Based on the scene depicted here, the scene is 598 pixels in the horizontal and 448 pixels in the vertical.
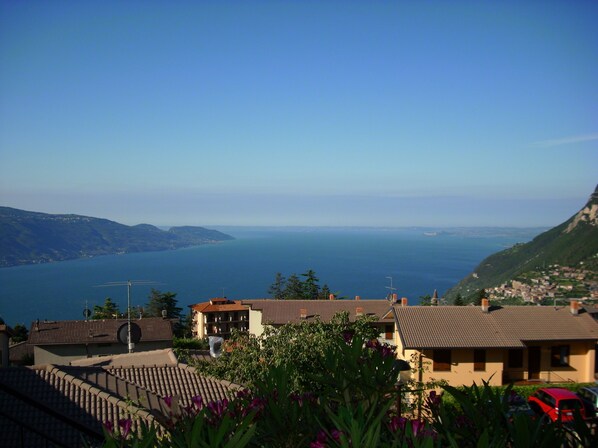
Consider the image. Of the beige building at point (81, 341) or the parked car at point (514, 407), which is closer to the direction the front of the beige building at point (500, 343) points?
the parked car

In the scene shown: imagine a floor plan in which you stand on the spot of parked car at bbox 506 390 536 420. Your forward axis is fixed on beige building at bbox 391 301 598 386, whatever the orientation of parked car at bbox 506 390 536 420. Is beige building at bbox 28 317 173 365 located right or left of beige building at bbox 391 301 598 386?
left

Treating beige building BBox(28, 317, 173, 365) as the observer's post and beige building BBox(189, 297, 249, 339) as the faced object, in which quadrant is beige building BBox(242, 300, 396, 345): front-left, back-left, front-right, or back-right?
front-right

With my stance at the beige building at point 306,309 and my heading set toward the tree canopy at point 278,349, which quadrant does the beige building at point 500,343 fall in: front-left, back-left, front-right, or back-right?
front-left

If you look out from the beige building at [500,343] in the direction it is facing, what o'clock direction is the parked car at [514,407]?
The parked car is roughly at 12 o'clock from the beige building.

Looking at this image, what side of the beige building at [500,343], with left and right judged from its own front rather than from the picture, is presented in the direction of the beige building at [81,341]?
right

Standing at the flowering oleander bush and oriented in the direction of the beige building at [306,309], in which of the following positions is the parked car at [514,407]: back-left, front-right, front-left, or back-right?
front-right

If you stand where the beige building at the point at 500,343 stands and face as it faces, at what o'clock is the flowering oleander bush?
The flowering oleander bush is roughly at 12 o'clock from the beige building.

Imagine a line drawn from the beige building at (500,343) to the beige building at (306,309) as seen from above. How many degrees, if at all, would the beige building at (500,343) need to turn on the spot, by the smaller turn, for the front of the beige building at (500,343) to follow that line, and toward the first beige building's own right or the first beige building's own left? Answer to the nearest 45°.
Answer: approximately 135° to the first beige building's own right

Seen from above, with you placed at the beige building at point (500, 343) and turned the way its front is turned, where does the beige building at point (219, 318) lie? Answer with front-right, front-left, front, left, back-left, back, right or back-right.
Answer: back-right

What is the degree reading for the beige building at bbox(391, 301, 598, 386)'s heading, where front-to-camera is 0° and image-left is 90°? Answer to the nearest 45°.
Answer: approximately 0°

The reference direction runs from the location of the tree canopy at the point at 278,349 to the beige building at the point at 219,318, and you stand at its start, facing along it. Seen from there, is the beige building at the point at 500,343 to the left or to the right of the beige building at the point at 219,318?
right

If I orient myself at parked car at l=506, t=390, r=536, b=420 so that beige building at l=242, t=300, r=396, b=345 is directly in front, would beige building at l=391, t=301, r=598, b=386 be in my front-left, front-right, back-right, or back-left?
front-right

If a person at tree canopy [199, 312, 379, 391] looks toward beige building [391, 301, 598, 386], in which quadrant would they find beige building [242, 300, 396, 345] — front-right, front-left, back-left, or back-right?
front-left
